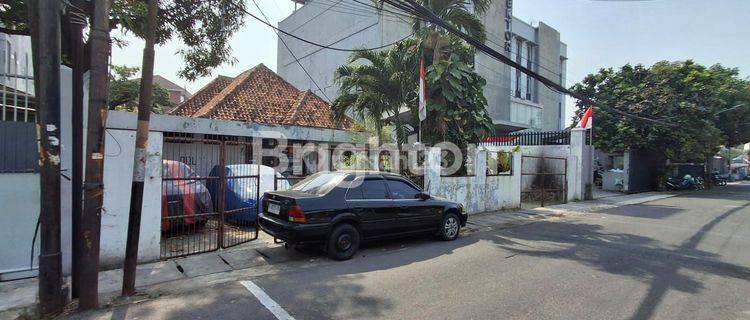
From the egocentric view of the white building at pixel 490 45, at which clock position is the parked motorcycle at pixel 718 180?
The parked motorcycle is roughly at 10 o'clock from the white building.

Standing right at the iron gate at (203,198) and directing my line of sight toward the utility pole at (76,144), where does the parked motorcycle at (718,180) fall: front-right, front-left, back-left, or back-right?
back-left

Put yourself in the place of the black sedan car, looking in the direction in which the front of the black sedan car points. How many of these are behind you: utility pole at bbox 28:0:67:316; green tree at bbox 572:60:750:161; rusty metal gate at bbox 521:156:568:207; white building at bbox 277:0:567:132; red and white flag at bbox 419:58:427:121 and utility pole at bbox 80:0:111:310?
2

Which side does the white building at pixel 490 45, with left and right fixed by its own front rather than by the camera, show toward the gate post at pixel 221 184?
right

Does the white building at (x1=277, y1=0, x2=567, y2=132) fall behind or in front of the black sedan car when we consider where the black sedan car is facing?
in front

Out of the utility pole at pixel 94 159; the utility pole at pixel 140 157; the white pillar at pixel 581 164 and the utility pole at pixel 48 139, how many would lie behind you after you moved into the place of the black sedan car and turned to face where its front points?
3

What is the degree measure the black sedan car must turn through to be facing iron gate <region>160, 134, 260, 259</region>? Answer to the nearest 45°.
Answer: approximately 135° to its left

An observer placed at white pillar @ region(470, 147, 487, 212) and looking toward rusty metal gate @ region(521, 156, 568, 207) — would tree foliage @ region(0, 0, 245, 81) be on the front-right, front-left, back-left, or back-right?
back-right

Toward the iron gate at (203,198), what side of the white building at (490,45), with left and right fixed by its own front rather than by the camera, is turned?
right

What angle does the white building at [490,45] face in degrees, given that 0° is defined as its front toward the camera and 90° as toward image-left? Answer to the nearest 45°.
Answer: approximately 315°

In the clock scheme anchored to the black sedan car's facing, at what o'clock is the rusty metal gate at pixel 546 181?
The rusty metal gate is roughly at 12 o'clock from the black sedan car.

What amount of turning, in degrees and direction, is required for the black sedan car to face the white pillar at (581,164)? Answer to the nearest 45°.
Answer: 0° — it already faces it

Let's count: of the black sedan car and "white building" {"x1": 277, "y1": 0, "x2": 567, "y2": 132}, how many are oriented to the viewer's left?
0

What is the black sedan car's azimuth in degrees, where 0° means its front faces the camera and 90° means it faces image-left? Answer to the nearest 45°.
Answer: approximately 225°

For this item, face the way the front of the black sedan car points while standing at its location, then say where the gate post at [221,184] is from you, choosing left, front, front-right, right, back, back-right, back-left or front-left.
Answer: back-left

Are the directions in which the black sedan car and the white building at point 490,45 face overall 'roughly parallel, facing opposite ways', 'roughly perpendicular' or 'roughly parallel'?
roughly perpendicular

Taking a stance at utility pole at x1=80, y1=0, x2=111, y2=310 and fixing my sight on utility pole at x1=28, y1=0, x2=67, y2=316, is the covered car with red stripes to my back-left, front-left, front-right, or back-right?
back-right

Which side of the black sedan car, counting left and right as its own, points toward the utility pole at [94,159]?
back
